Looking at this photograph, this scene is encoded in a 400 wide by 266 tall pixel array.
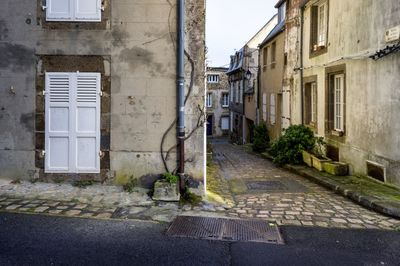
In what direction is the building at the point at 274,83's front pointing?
to the viewer's left

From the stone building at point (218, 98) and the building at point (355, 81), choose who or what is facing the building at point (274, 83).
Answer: the stone building

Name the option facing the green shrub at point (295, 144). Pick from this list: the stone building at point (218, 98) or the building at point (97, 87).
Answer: the stone building

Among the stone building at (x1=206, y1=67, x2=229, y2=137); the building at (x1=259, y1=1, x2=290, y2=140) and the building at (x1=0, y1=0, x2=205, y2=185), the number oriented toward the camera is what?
2

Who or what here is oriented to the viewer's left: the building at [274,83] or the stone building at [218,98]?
the building
